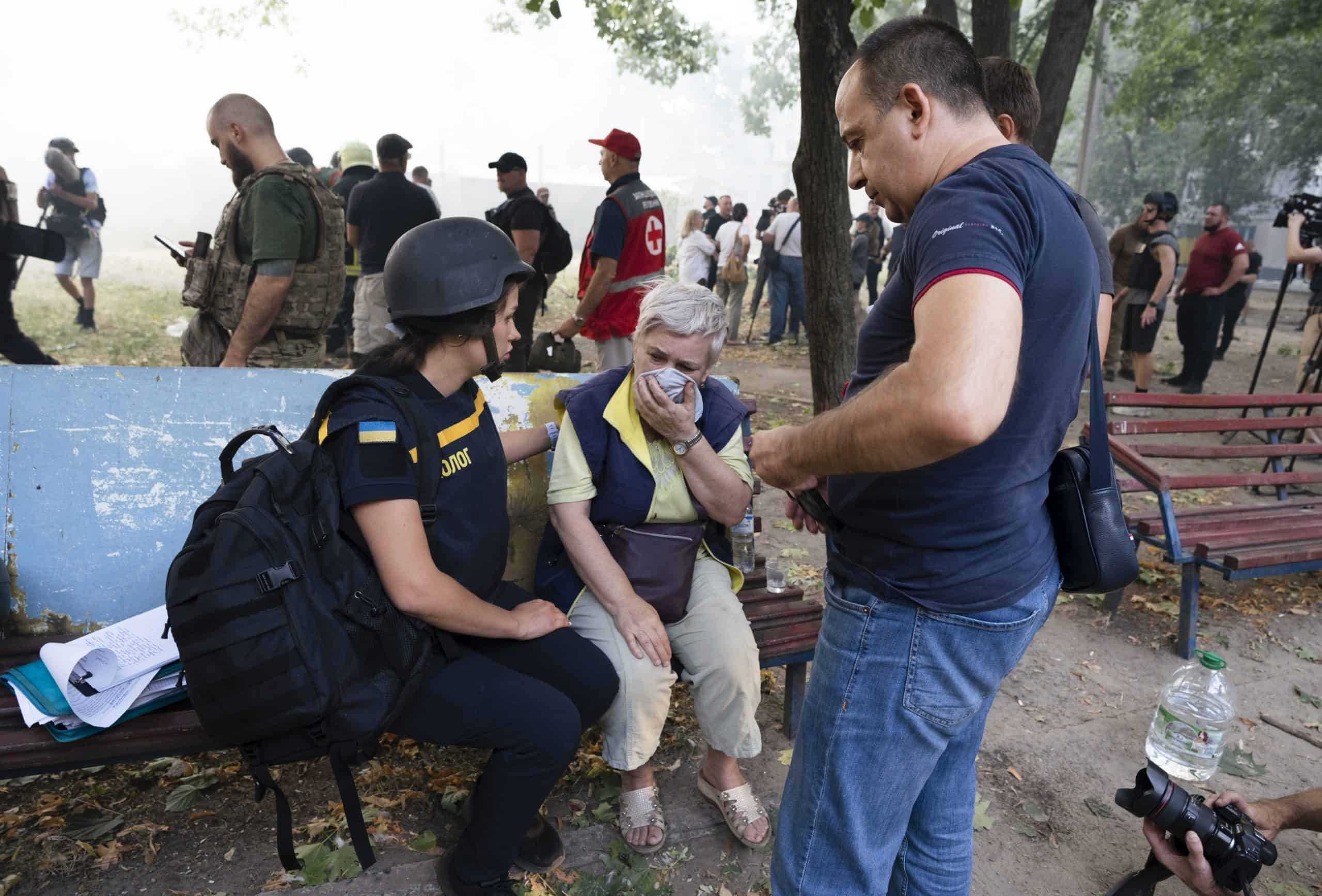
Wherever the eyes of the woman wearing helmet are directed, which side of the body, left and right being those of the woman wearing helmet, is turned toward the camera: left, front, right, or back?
right

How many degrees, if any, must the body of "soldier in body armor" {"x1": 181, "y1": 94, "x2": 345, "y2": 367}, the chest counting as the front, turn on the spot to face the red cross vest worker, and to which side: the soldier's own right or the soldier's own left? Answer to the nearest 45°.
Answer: approximately 135° to the soldier's own right

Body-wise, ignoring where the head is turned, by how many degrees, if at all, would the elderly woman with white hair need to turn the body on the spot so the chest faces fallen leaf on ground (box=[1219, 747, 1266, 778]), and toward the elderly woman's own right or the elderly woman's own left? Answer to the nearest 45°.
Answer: approximately 90° to the elderly woman's own left

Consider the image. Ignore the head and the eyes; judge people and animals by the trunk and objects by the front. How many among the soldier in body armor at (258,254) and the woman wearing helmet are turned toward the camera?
0

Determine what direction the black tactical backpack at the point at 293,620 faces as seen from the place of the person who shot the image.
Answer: facing the viewer and to the left of the viewer

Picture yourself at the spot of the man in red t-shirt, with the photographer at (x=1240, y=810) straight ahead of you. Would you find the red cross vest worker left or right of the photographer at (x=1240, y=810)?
right

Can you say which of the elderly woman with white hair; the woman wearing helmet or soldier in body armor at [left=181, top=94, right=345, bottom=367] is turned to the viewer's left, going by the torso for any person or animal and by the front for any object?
the soldier in body armor

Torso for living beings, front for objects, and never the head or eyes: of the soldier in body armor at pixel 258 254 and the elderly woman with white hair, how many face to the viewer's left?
1

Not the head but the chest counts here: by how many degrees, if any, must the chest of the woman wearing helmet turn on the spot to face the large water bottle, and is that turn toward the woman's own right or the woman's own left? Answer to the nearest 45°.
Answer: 0° — they already face it

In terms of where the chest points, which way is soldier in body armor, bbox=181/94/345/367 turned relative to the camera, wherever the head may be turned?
to the viewer's left

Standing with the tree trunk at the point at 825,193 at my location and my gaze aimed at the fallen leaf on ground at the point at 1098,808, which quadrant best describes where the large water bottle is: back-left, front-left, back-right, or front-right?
front-left

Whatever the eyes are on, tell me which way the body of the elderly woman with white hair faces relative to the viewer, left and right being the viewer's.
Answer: facing the viewer

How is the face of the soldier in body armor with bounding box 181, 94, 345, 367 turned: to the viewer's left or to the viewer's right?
to the viewer's left

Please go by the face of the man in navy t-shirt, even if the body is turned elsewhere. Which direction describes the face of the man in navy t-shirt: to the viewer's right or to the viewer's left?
to the viewer's left

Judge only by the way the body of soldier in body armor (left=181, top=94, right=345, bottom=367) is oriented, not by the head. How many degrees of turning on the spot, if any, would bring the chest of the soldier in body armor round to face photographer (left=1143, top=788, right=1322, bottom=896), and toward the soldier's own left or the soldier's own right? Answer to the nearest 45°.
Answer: approximately 135° to the soldier's own left

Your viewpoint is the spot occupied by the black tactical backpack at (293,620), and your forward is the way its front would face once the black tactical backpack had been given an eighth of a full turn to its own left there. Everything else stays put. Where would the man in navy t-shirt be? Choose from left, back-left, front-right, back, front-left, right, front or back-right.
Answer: front-left

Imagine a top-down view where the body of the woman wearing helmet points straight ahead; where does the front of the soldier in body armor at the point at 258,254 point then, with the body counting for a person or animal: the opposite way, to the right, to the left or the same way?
the opposite way

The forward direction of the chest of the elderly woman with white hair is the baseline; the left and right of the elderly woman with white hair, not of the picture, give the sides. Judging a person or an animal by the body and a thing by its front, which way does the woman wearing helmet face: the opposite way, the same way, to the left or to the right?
to the left

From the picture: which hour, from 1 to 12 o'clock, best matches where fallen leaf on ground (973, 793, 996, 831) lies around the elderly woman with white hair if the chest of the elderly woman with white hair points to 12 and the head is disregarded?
The fallen leaf on ground is roughly at 9 o'clock from the elderly woman with white hair.
